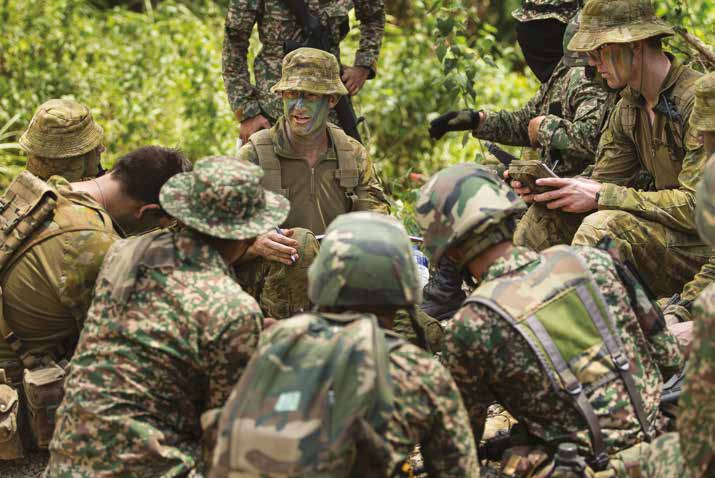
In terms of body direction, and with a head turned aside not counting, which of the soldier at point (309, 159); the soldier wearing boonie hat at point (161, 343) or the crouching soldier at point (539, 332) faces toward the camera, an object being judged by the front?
the soldier

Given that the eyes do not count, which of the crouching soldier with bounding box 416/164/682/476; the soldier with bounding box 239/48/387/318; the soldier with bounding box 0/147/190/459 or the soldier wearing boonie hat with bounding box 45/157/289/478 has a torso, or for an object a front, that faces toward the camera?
the soldier with bounding box 239/48/387/318

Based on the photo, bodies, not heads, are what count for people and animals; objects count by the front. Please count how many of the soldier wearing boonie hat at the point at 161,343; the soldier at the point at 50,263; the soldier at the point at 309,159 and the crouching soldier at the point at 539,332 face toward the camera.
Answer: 1

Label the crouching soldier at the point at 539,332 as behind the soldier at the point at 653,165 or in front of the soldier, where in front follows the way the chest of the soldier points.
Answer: in front

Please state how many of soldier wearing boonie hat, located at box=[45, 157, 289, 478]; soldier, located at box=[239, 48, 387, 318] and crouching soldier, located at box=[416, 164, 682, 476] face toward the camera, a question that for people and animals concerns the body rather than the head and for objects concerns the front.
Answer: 1

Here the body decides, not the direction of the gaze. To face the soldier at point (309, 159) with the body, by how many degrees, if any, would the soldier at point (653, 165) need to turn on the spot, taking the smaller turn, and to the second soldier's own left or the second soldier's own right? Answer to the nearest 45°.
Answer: approximately 45° to the second soldier's own right

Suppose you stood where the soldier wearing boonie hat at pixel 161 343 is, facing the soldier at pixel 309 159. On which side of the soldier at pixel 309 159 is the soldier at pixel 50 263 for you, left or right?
left

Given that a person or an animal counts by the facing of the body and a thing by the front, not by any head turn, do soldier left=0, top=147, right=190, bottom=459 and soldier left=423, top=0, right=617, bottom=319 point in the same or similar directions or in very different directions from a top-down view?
very different directions

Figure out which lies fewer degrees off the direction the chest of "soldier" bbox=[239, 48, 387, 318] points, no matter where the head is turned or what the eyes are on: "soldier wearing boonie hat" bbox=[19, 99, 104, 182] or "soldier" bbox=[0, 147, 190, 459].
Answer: the soldier

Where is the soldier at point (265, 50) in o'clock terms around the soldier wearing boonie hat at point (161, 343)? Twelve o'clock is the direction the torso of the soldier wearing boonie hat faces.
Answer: The soldier is roughly at 11 o'clock from the soldier wearing boonie hat.

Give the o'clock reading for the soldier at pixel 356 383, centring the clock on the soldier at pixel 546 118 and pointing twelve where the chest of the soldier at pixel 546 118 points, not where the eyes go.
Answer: the soldier at pixel 356 383 is roughly at 11 o'clock from the soldier at pixel 546 118.

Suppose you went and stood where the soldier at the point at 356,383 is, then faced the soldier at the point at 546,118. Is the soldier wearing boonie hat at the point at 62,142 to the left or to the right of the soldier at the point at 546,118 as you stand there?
left
